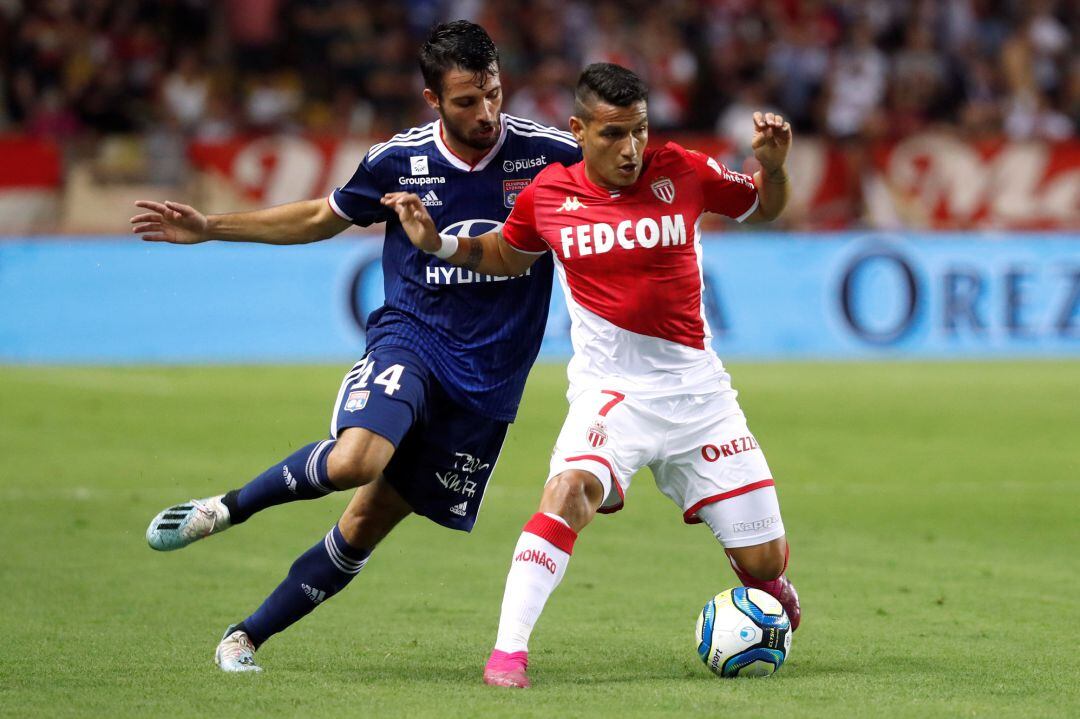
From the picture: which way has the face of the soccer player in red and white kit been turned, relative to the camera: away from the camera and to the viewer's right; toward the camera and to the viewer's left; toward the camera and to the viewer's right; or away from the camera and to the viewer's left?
toward the camera and to the viewer's right

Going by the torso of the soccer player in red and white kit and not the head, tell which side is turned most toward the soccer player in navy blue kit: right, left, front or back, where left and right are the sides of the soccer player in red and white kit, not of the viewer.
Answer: right

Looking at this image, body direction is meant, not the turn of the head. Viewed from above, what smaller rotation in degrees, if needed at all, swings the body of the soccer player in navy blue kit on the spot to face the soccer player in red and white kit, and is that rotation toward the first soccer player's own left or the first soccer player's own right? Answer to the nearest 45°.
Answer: approximately 45° to the first soccer player's own left

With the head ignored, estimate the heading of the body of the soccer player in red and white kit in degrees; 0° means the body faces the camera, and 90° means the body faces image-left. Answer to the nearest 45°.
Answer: approximately 0°

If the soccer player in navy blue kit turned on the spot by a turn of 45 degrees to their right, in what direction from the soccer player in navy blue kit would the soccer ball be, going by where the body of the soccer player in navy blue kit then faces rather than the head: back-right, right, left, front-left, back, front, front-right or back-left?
left

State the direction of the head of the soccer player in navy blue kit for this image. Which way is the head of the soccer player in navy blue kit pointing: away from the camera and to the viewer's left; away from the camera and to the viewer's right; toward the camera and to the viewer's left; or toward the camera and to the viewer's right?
toward the camera and to the viewer's right
